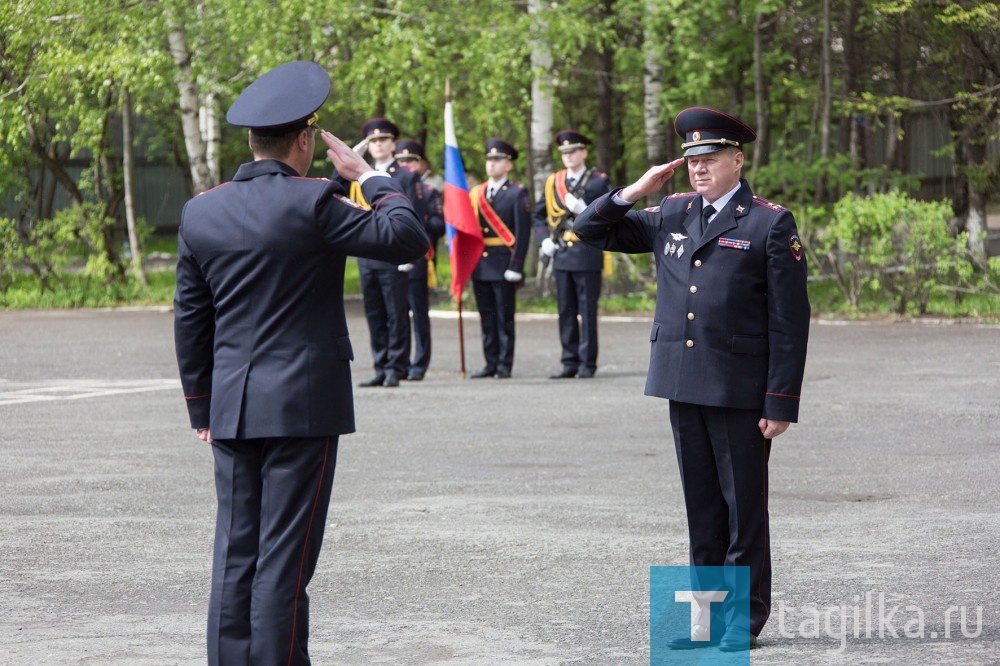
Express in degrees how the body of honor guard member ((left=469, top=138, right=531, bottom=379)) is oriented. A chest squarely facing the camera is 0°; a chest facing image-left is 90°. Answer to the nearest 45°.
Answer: approximately 45°

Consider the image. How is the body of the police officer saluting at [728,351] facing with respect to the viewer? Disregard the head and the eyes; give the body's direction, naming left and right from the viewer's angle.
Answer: facing the viewer and to the left of the viewer

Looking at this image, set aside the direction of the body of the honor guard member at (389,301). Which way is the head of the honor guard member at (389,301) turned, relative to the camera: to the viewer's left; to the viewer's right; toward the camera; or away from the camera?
toward the camera

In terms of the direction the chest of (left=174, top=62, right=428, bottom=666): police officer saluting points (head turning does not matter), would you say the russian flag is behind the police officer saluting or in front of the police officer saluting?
in front

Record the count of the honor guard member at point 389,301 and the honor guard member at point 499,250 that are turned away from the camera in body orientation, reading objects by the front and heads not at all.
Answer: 0

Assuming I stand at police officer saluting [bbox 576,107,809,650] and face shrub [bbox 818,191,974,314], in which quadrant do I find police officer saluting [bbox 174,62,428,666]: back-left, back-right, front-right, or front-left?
back-left

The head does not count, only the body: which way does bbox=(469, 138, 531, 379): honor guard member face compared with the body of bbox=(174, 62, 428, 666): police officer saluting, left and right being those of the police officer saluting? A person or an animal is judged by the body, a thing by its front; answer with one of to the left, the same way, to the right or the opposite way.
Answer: the opposite way

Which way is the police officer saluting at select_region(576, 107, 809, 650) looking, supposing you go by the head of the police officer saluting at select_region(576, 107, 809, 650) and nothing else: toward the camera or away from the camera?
toward the camera

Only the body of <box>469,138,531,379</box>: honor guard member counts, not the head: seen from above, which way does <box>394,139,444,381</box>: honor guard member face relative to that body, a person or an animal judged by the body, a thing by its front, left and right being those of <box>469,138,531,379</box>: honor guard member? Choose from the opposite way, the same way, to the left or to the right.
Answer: the same way

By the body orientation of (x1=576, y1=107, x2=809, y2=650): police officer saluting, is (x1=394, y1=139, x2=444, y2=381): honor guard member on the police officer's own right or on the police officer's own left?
on the police officer's own right

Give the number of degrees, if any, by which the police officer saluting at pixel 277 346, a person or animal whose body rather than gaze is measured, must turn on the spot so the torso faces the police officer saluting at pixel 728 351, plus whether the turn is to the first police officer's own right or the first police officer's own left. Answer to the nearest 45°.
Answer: approximately 45° to the first police officer's own right

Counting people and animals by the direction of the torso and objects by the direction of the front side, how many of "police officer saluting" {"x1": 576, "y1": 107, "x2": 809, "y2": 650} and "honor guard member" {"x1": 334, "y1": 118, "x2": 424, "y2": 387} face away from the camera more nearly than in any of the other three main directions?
0

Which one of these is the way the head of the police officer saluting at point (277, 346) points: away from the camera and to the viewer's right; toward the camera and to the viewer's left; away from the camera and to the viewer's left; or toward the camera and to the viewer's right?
away from the camera and to the viewer's right

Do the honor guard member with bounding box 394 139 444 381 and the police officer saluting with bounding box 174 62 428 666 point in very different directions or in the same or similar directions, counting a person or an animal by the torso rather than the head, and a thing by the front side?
very different directions

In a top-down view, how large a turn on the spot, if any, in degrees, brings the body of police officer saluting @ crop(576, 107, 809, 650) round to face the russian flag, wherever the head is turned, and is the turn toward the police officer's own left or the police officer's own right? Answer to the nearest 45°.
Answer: approximately 135° to the police officer's own right

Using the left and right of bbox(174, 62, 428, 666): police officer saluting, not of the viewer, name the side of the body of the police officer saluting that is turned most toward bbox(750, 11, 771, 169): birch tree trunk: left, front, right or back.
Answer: front
